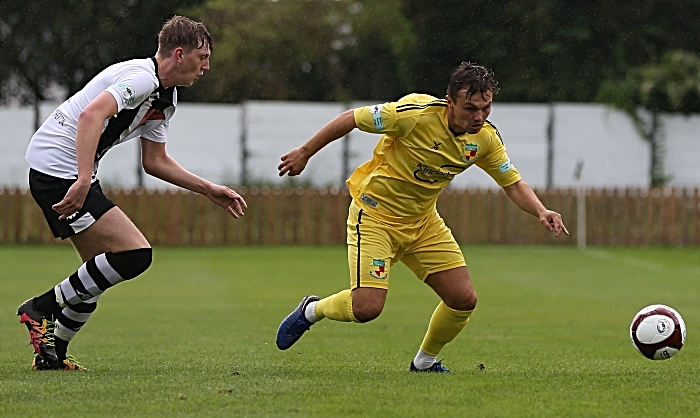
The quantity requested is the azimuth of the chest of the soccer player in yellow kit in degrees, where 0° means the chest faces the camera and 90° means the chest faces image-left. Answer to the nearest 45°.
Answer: approximately 315°

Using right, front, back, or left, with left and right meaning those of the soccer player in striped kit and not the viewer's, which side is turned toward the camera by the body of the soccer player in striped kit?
right

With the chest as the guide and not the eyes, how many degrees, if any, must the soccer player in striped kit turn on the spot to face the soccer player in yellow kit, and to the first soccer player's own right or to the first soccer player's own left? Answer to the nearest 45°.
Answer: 0° — they already face them

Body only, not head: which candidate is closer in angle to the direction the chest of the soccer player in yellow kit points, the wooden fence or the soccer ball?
the soccer ball

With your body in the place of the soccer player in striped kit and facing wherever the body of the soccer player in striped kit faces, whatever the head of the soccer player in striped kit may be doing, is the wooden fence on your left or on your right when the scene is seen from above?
on your left

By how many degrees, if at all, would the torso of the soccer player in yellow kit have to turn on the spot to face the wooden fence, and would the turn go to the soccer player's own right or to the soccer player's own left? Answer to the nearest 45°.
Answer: approximately 135° to the soccer player's own left

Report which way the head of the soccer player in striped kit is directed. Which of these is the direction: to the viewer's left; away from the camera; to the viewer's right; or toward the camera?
to the viewer's right

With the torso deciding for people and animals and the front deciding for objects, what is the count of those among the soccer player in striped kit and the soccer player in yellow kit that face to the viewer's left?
0
